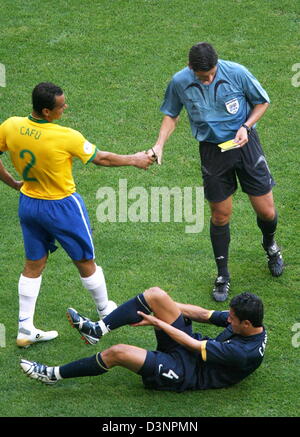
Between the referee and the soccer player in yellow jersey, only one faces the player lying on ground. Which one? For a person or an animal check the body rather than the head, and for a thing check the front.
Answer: the referee

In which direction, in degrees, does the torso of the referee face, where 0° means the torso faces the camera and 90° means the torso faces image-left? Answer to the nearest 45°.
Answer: approximately 0°

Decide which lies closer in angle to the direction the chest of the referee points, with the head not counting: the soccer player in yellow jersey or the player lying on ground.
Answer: the player lying on ground

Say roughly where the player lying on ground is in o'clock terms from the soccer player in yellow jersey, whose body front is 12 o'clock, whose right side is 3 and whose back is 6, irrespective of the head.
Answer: The player lying on ground is roughly at 3 o'clock from the soccer player in yellow jersey.

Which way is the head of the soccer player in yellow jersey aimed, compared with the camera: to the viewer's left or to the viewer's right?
to the viewer's right

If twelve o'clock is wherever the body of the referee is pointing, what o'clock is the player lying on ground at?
The player lying on ground is roughly at 12 o'clock from the referee.

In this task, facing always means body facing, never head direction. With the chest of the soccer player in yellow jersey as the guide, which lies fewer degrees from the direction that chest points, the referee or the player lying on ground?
the referee

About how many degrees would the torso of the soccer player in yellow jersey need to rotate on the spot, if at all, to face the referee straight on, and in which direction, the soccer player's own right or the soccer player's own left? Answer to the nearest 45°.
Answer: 0° — they already face them

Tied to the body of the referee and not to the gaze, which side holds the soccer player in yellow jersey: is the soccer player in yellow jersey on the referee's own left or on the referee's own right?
on the referee's own right

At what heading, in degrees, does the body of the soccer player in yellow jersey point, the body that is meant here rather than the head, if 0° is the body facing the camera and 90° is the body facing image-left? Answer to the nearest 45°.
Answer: approximately 225°
